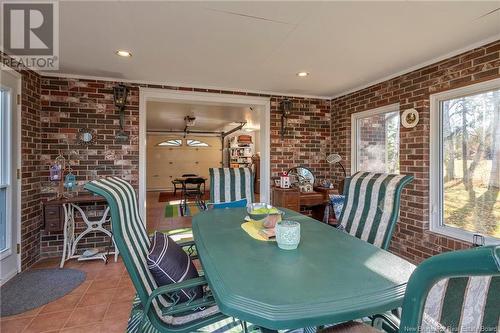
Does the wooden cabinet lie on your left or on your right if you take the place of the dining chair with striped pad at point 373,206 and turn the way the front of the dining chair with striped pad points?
on your right

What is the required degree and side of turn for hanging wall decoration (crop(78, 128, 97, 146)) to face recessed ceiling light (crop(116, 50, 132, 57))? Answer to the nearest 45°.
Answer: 0° — it already faces it

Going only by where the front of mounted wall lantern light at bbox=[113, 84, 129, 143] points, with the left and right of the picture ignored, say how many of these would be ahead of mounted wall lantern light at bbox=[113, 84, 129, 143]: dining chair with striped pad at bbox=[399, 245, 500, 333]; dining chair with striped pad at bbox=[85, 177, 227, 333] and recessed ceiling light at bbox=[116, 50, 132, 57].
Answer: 3

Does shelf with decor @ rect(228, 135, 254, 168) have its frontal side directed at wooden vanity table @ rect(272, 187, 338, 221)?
yes

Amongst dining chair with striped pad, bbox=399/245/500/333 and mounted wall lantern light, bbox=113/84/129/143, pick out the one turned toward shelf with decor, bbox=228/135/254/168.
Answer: the dining chair with striped pad

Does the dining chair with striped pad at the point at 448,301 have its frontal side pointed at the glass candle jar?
yes

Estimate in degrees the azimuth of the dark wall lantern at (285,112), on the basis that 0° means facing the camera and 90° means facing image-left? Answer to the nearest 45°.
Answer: approximately 0°

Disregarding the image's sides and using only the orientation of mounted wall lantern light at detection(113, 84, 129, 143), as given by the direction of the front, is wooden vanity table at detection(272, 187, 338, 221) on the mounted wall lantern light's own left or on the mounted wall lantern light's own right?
on the mounted wall lantern light's own left

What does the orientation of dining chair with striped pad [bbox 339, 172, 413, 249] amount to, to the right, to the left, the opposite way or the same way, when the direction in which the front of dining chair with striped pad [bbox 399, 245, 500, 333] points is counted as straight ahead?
to the left

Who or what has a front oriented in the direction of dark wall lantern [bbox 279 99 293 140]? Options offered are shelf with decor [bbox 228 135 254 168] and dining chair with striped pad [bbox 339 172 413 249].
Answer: the shelf with decor
